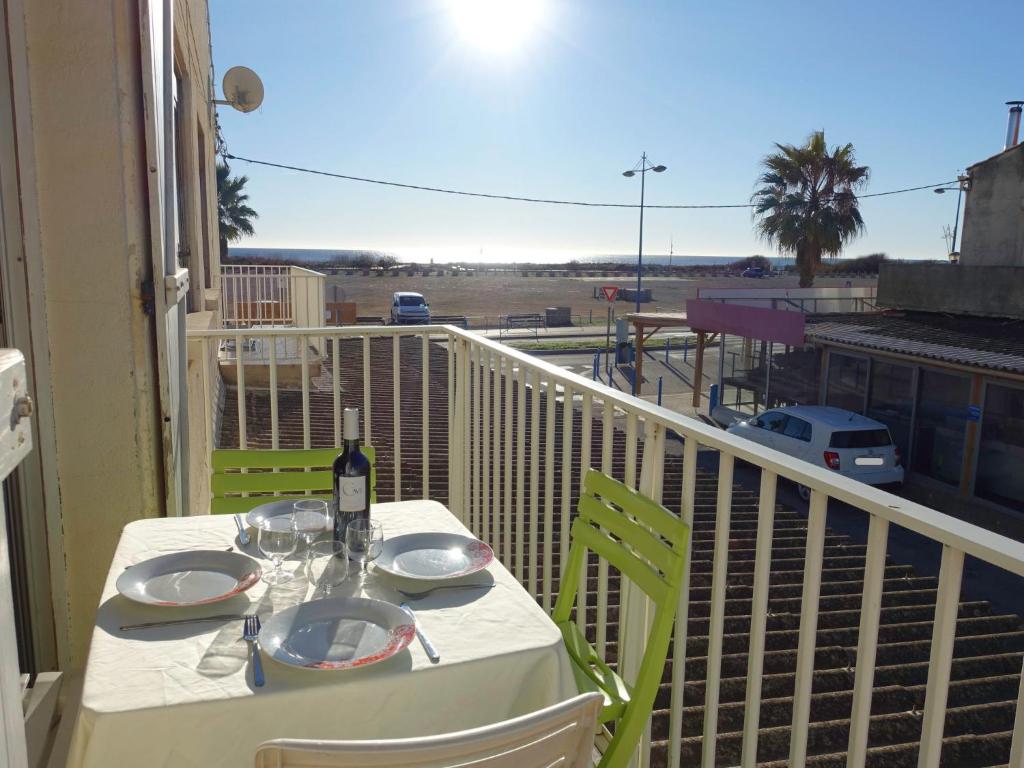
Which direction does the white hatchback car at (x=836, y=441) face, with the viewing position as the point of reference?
facing away from the viewer and to the left of the viewer

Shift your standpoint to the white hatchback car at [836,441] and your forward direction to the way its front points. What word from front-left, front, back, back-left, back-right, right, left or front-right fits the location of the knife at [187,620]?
back-left

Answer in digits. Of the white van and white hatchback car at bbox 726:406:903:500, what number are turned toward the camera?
1

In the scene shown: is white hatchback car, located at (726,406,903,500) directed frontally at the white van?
yes

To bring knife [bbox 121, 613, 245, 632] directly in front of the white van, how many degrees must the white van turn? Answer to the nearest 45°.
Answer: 0° — it already faces it

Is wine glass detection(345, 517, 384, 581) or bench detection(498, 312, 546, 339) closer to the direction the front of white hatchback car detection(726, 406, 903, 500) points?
the bench

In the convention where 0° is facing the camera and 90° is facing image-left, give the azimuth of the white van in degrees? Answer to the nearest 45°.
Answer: approximately 0°

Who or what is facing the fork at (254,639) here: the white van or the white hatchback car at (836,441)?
the white van

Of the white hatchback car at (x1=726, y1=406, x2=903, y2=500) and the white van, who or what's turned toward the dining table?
the white van

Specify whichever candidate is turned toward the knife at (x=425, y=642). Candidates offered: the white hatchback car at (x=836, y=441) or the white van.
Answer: the white van

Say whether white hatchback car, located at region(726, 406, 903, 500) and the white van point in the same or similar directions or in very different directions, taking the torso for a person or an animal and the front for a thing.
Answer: very different directions

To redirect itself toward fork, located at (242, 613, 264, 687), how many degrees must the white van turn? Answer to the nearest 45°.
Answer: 0° — it already faces it
